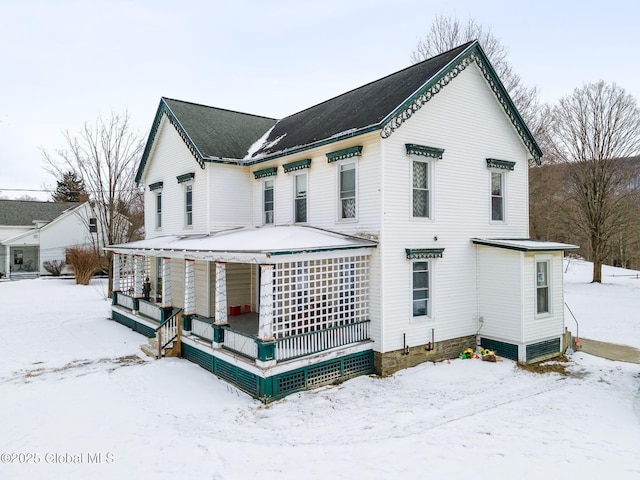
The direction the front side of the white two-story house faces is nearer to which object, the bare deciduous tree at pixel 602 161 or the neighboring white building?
the neighboring white building

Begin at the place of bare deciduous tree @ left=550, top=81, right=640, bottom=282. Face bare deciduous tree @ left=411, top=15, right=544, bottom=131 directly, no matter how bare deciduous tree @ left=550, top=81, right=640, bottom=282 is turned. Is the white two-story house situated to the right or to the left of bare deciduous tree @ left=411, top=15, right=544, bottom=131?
left

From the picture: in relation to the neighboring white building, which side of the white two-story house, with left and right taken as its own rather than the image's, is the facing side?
right

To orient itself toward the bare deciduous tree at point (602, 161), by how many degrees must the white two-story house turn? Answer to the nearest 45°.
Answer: approximately 180°

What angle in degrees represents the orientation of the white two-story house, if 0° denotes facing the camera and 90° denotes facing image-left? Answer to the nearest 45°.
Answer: approximately 45°

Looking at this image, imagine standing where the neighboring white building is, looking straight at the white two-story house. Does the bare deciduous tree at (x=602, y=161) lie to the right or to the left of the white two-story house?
left

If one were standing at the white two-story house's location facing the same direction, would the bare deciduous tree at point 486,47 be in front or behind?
behind

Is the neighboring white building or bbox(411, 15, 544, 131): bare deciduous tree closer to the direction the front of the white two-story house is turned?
the neighboring white building
